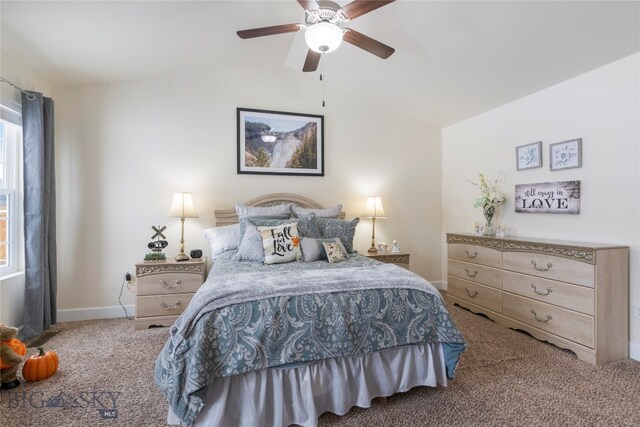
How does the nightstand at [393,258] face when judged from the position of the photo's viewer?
facing the viewer

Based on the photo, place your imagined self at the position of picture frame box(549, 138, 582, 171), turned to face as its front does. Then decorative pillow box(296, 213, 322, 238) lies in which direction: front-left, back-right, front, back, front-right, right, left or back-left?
front

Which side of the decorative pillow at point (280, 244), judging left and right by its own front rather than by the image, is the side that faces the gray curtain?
right

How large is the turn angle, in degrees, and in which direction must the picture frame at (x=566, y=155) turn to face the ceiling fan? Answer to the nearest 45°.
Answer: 0° — it already faces it

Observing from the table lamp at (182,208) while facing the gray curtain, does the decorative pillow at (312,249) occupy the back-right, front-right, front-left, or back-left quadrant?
back-left

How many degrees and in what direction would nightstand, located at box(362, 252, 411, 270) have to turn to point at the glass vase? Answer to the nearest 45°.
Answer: approximately 90° to its left

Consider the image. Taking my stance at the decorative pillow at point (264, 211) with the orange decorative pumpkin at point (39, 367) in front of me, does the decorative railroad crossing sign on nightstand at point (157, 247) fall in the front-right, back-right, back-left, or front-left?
front-right

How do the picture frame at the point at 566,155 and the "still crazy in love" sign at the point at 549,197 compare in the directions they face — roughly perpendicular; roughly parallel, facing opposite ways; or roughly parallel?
roughly parallel

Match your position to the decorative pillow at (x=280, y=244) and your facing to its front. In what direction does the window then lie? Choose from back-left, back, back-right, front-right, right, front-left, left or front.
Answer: right

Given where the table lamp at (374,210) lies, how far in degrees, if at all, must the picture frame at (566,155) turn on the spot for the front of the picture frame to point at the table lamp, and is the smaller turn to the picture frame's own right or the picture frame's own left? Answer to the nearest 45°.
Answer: approximately 45° to the picture frame's own right

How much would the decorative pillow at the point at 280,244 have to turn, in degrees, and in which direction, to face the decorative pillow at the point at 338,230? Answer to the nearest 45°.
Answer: approximately 135° to its left

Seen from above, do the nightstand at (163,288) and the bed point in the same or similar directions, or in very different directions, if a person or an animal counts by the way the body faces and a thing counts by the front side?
same or similar directions

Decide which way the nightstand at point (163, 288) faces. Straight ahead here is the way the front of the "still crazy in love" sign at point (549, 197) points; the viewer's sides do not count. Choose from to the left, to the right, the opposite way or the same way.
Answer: to the left

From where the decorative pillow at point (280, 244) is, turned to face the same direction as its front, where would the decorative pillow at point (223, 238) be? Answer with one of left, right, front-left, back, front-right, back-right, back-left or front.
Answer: back-right

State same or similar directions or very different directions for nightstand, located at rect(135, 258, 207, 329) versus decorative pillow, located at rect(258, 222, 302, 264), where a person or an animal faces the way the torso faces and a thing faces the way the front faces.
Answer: same or similar directions

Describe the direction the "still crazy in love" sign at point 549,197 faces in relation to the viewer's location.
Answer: facing the viewer and to the left of the viewer

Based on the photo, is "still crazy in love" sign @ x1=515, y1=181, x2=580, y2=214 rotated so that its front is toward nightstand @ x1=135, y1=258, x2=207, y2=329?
yes
